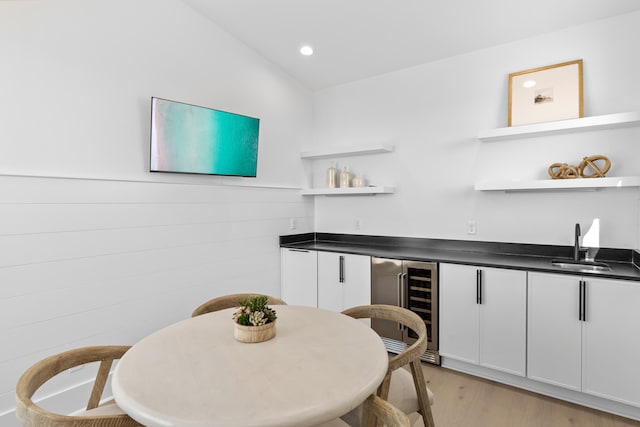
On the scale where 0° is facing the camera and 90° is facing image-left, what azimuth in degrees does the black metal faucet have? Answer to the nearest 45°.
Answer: approximately 0°

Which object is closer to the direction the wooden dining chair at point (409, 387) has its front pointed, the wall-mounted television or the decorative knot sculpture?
the wall-mounted television

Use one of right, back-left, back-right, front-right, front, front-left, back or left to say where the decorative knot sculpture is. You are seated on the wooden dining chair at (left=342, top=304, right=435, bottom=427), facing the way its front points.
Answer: back

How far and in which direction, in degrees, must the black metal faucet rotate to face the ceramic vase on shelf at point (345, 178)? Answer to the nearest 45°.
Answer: approximately 90° to its right

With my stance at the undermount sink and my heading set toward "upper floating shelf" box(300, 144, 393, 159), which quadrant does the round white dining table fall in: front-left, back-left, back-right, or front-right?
front-left

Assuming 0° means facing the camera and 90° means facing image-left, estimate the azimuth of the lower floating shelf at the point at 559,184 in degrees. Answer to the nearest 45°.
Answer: approximately 0°

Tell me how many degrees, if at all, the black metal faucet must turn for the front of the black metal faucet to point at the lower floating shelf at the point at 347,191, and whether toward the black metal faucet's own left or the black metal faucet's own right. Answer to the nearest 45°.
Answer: approximately 90° to the black metal faucet's own right

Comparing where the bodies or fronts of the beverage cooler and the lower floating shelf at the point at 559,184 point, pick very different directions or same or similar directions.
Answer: same or similar directions

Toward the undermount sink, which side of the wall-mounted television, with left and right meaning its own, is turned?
front

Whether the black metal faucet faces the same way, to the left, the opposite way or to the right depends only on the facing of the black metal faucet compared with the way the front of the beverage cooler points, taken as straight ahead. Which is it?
the same way

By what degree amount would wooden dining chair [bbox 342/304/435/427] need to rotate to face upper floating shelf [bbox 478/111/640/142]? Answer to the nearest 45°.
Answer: approximately 180°

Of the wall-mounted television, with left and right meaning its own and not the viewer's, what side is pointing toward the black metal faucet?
front

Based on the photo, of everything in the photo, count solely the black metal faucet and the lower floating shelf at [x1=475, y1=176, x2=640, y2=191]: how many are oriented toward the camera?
2

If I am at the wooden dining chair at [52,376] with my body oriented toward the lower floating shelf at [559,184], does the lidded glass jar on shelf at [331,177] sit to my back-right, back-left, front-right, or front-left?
front-left

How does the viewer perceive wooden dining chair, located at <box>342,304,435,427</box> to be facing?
facing the viewer and to the left of the viewer

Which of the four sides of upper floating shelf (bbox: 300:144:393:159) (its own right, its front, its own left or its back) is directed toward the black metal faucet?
left
